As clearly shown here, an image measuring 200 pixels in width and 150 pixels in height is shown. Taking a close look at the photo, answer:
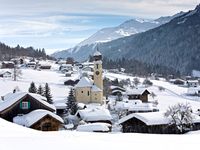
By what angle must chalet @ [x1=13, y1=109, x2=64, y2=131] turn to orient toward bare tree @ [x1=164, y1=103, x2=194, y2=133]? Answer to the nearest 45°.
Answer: approximately 45° to its left

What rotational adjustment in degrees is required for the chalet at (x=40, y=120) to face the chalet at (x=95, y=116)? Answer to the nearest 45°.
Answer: approximately 90° to its left

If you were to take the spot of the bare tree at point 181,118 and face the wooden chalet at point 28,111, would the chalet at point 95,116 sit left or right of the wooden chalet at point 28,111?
right

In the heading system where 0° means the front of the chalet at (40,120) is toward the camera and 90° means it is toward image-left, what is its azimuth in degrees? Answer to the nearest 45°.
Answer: approximately 315°

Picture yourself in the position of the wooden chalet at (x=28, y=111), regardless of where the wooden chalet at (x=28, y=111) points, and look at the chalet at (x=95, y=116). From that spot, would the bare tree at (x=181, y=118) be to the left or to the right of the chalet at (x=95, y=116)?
right

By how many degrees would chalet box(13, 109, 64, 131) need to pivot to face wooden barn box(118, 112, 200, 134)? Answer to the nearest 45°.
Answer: approximately 45° to its left

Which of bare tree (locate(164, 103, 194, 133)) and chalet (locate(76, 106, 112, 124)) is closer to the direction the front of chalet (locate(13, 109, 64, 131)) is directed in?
the bare tree
